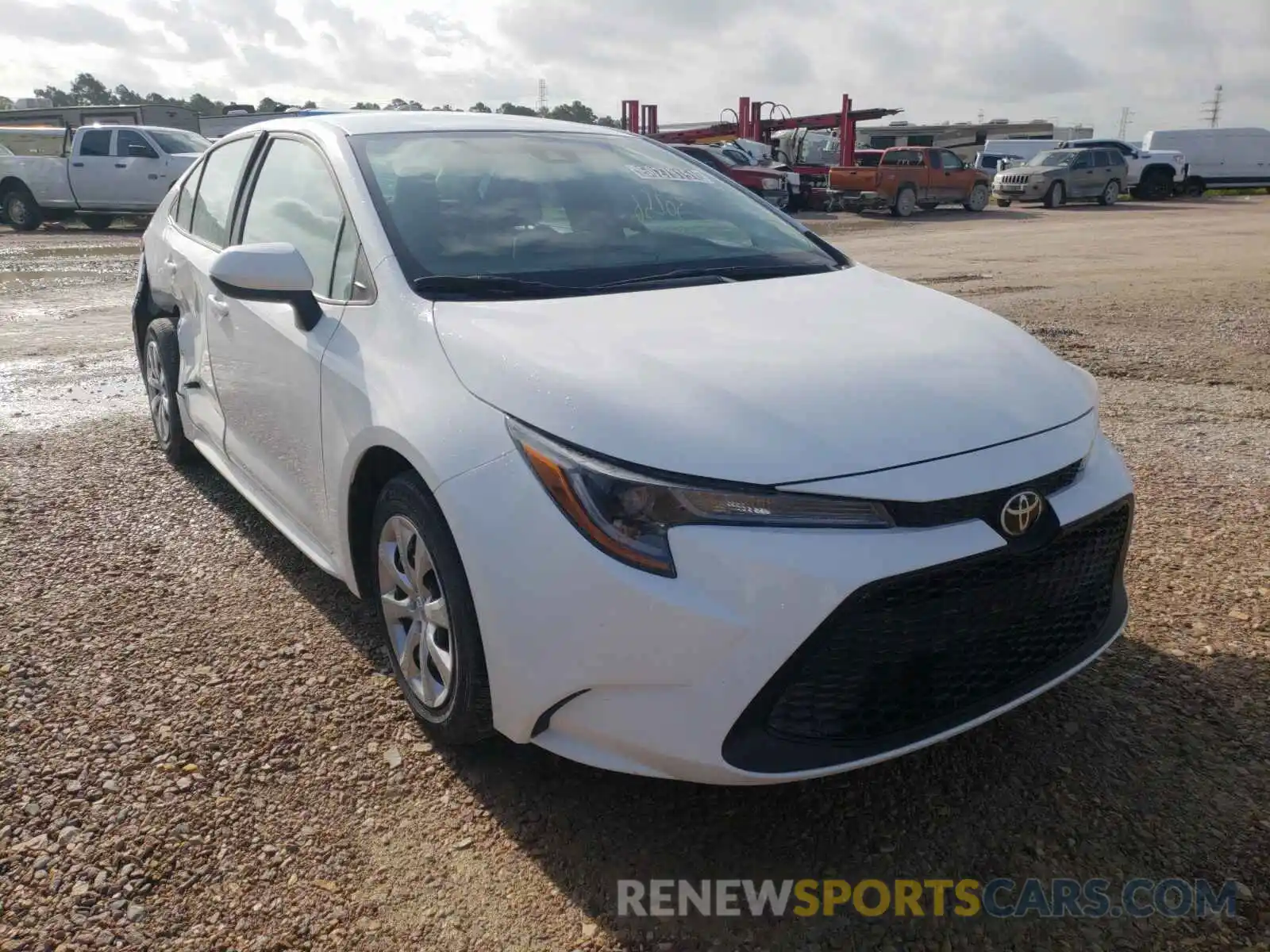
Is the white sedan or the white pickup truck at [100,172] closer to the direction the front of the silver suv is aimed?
the white pickup truck

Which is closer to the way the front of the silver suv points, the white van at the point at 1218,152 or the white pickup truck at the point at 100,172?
the white pickup truck

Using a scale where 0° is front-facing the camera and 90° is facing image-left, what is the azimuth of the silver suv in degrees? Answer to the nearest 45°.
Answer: approximately 45°

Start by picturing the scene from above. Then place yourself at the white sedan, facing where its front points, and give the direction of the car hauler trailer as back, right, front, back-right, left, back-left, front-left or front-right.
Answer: back-left

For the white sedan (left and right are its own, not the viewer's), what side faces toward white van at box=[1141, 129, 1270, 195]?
left

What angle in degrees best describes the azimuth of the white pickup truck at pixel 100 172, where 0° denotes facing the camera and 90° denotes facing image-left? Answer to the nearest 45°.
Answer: approximately 315°

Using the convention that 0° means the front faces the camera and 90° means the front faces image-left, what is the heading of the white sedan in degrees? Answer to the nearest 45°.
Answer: approximately 315°

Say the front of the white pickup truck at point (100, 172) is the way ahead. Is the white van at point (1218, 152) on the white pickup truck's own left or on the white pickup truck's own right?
on the white pickup truck's own left

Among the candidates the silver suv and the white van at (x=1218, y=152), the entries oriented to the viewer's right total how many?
1

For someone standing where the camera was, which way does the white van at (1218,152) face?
facing to the right of the viewer

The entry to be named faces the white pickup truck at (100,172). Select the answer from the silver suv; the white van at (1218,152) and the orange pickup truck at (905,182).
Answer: the silver suv

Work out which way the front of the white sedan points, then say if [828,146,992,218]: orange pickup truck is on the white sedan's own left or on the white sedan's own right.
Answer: on the white sedan's own left

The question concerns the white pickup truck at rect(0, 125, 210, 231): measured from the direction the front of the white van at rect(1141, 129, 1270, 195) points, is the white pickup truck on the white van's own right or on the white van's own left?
on the white van's own right

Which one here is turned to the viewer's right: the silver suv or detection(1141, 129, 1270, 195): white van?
the white van

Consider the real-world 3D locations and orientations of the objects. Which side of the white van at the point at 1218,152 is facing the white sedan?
right
